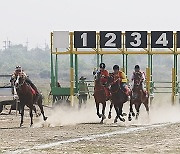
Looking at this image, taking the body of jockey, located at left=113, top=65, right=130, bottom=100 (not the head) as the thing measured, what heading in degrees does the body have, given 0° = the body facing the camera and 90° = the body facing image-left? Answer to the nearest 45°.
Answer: approximately 45°

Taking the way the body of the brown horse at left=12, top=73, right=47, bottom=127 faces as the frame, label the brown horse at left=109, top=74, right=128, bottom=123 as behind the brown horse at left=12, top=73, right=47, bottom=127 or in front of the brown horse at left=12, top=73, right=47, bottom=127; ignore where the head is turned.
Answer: behind

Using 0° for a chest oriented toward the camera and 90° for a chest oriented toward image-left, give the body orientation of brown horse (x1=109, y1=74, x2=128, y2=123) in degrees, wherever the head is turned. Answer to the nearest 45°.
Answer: approximately 45°

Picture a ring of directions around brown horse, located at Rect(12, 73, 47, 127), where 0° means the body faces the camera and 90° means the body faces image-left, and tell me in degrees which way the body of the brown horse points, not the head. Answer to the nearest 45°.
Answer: approximately 45°
